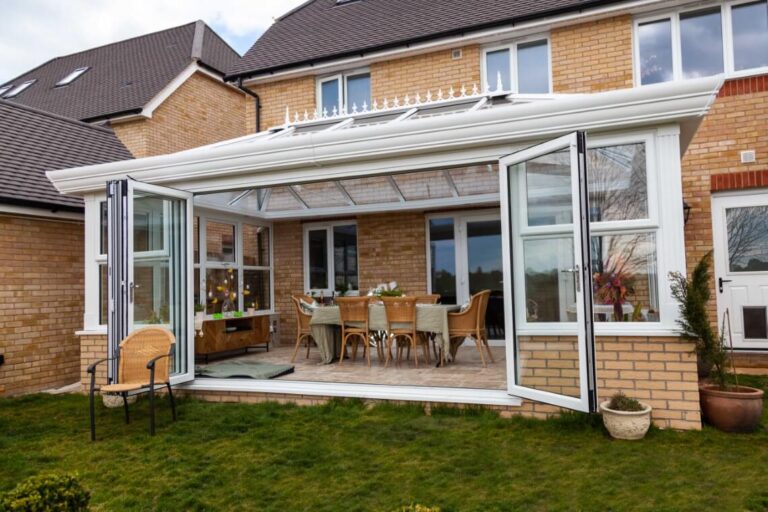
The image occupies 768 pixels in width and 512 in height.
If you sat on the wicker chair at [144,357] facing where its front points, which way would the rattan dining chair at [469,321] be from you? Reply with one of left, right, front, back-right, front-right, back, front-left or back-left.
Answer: back-left

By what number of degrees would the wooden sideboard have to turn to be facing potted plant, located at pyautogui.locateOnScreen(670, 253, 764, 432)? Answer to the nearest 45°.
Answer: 0° — it already faces it

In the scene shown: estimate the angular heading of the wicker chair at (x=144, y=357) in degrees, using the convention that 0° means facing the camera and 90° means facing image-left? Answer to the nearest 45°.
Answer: approximately 45°

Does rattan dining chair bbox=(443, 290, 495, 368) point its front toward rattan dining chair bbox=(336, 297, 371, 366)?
yes

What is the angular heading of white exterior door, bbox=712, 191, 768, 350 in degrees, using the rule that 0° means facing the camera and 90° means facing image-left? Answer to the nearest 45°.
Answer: approximately 0°

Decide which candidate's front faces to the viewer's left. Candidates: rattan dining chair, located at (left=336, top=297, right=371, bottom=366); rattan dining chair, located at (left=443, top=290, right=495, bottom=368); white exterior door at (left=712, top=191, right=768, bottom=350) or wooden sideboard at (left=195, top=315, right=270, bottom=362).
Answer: rattan dining chair, located at (left=443, top=290, right=495, bottom=368)

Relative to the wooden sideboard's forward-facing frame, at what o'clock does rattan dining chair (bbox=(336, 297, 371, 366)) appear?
The rattan dining chair is roughly at 12 o'clock from the wooden sideboard.

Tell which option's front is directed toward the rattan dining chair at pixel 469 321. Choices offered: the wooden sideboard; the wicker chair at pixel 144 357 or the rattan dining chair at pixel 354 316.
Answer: the wooden sideboard

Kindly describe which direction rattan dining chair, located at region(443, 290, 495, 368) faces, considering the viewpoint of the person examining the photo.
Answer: facing to the left of the viewer

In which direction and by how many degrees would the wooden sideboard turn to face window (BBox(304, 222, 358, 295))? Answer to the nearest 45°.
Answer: approximately 90° to its left

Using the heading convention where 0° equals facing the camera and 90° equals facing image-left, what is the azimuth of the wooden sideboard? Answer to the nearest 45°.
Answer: approximately 315°

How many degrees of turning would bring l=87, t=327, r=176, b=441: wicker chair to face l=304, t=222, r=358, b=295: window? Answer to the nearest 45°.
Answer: approximately 180°

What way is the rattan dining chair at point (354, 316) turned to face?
away from the camera

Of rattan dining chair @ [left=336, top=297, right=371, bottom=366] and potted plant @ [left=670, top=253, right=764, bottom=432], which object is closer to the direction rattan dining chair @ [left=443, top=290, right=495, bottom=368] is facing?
the rattan dining chair
